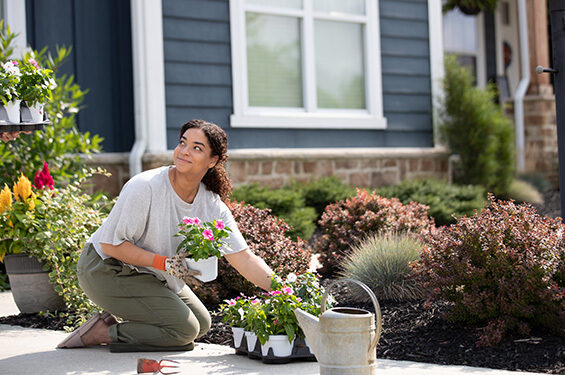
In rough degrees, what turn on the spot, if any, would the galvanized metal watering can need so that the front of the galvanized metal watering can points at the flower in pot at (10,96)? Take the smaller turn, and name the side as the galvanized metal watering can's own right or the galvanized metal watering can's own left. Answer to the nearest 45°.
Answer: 0° — it already faces it

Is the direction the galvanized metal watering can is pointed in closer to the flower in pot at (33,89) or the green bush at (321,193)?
the flower in pot

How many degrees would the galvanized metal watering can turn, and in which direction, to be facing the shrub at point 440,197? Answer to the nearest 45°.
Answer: approximately 90° to its right

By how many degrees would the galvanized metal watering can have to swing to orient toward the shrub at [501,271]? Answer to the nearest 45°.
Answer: approximately 135° to its right

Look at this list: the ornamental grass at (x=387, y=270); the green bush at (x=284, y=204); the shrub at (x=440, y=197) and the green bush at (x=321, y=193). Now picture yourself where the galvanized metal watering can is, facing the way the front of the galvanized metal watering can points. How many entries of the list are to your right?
4

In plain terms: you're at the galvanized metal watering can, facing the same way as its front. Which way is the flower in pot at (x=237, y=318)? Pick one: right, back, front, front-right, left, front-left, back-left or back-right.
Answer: front-right

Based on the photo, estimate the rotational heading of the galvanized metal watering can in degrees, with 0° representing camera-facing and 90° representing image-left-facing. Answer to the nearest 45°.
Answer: approximately 90°

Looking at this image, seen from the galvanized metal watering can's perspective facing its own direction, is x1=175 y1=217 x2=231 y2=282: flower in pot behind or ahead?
ahead

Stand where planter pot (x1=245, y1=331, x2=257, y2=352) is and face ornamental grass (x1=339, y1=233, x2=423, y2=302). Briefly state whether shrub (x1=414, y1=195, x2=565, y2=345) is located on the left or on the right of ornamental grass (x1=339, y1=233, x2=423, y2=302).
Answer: right

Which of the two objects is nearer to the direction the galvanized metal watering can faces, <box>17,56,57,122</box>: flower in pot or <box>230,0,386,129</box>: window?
the flower in pot

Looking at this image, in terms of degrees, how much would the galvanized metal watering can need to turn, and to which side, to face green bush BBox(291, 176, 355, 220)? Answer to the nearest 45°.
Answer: approximately 90° to its right

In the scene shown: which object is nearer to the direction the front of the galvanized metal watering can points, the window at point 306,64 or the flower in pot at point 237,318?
the flower in pot

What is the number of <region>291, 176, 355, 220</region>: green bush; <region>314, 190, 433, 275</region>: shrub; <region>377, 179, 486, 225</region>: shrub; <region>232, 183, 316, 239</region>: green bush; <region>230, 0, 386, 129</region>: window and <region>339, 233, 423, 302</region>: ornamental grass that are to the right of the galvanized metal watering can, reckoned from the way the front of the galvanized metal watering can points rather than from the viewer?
6

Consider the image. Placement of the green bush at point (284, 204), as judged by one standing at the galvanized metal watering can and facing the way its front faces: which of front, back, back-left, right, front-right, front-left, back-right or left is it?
right

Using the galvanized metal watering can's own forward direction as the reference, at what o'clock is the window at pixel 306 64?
The window is roughly at 3 o'clock from the galvanized metal watering can.

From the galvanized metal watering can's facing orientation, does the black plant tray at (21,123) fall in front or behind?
in front

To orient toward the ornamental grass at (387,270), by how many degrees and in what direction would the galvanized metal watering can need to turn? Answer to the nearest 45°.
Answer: approximately 90° to its right
